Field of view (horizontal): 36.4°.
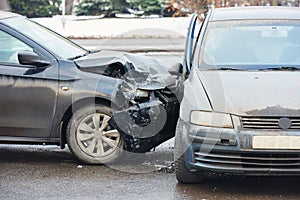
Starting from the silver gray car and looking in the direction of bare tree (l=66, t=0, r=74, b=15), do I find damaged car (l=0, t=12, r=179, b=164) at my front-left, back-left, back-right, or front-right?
front-left

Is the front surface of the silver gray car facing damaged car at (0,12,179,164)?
no

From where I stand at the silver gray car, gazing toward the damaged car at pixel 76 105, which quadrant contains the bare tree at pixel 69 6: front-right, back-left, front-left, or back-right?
front-right

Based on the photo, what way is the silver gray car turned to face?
toward the camera

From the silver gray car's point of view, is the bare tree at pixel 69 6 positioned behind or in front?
behind

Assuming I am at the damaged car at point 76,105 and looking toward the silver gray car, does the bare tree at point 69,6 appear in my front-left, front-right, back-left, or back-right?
back-left
